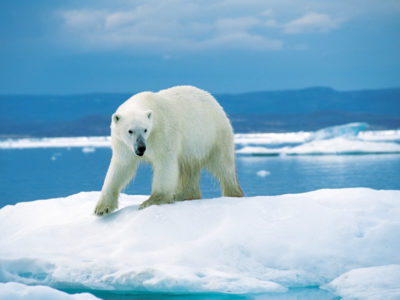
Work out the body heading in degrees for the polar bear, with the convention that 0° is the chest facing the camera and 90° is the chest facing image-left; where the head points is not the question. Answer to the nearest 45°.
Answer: approximately 45°
